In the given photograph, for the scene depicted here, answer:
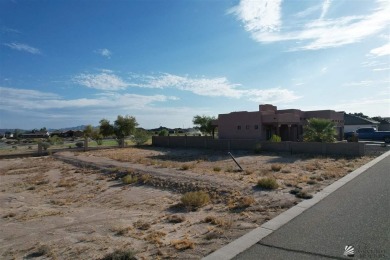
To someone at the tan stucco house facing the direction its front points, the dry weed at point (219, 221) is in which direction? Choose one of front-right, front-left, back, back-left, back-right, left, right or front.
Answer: front-right

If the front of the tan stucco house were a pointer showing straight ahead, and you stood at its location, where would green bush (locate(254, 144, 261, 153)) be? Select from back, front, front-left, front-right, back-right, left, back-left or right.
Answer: front-right

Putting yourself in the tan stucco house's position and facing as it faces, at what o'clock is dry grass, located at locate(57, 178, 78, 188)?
The dry grass is roughly at 2 o'clock from the tan stucco house.

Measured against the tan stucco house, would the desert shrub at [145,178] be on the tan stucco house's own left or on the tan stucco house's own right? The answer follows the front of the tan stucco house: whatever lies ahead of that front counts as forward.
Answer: on the tan stucco house's own right

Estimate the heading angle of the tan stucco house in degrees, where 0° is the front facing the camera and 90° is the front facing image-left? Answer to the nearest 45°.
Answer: approximately 315°

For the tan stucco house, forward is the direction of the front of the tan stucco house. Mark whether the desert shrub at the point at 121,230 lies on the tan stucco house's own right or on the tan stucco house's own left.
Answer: on the tan stucco house's own right

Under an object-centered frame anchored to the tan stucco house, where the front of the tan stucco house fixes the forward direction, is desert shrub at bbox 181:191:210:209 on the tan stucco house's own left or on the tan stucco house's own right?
on the tan stucco house's own right

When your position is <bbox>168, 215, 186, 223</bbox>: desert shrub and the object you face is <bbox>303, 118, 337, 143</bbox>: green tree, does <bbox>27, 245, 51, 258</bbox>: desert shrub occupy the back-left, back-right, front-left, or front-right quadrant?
back-left
